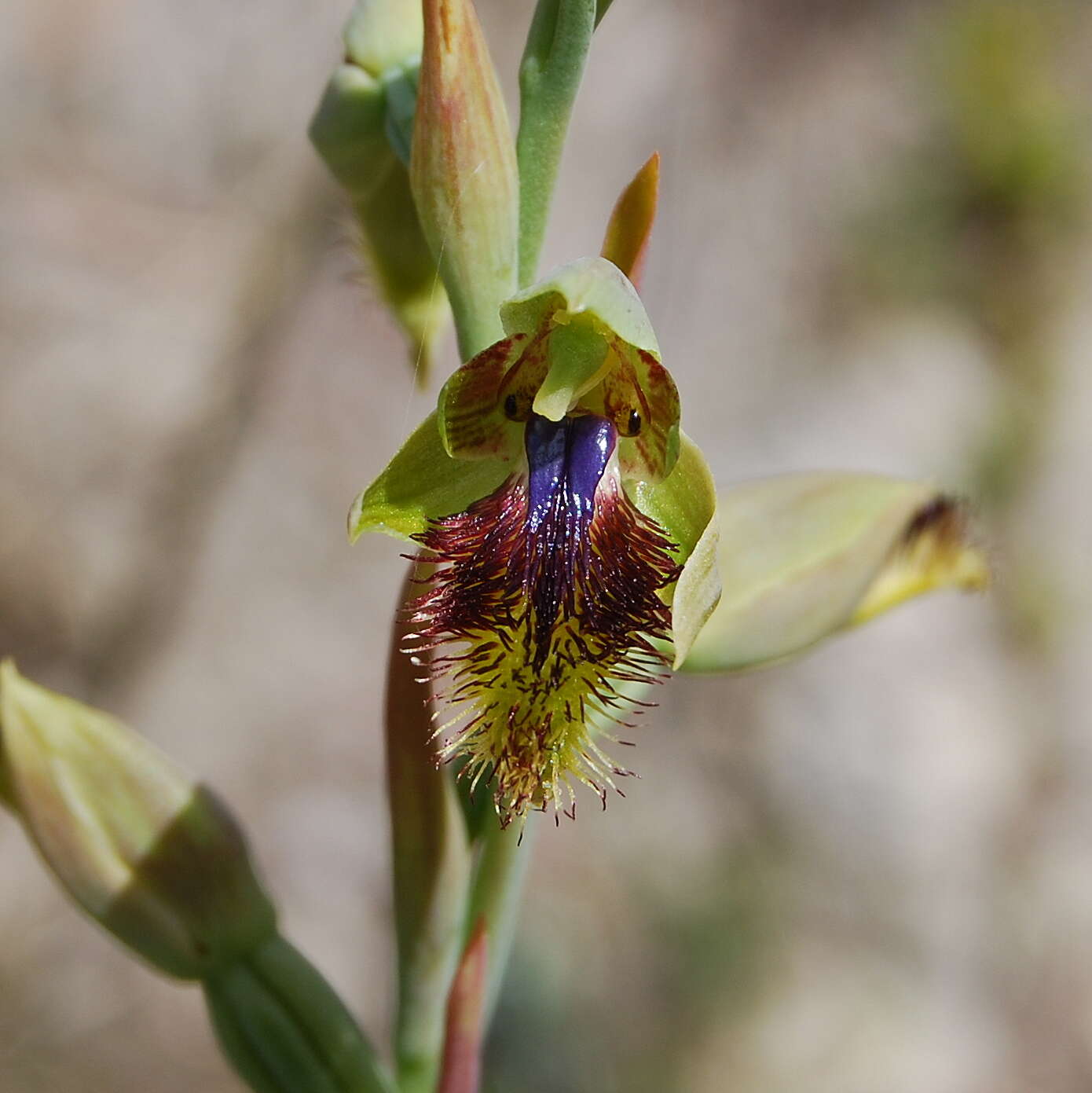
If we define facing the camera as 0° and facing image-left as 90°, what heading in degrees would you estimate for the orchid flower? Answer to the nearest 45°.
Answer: approximately 0°
